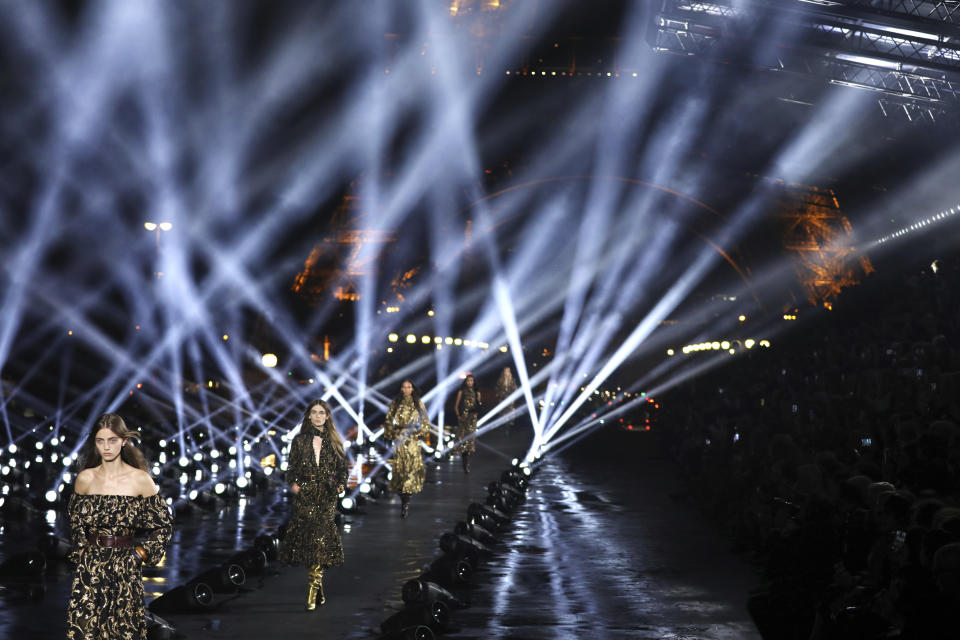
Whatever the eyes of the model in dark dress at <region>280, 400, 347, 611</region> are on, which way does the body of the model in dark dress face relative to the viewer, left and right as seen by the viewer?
facing the viewer

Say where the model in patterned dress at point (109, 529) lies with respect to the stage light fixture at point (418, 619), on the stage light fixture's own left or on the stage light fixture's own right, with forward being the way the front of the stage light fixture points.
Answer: on the stage light fixture's own right

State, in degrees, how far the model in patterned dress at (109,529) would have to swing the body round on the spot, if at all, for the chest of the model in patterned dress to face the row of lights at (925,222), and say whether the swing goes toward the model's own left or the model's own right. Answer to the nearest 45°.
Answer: approximately 135° to the model's own left

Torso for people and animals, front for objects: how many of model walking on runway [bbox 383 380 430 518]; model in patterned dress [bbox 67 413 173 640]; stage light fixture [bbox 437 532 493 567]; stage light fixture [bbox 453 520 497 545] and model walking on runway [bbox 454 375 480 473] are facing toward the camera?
3

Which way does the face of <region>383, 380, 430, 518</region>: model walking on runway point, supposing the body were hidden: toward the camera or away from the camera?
toward the camera

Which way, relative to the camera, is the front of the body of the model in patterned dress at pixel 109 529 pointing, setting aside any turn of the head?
toward the camera

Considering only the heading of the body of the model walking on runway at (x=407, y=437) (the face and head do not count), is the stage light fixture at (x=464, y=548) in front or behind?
in front

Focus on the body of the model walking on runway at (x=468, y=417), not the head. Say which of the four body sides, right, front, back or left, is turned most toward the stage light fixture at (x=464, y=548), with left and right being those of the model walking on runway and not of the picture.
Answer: front

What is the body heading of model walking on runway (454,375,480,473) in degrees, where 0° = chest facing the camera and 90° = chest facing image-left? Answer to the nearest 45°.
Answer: approximately 0°

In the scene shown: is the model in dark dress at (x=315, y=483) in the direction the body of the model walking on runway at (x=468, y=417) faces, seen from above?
yes

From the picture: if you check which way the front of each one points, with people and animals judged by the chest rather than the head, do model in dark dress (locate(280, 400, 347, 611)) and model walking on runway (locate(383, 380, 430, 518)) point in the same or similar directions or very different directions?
same or similar directions
